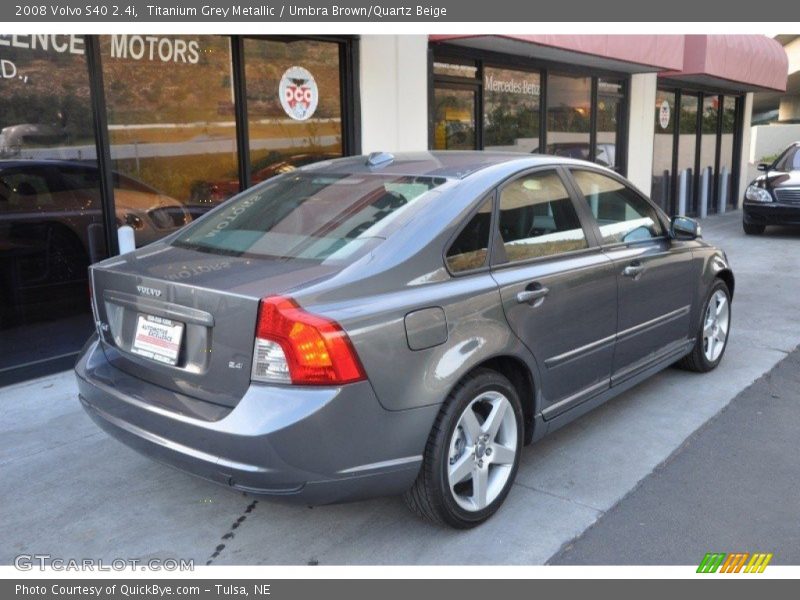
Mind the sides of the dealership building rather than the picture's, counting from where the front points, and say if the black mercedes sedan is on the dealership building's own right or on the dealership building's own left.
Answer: on the dealership building's own left

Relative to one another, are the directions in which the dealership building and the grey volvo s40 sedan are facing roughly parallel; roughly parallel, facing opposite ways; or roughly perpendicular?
roughly perpendicular

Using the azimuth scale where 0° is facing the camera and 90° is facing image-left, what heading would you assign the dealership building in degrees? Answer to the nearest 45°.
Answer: approximately 315°

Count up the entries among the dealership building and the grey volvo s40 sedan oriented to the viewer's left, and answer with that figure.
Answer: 0

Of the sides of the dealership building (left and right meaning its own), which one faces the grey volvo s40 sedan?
front

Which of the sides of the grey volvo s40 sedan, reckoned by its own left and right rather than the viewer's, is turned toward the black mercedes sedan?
front

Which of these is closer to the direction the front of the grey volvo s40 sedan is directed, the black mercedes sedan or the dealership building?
the black mercedes sedan

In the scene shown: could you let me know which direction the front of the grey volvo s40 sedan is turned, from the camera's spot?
facing away from the viewer and to the right of the viewer
